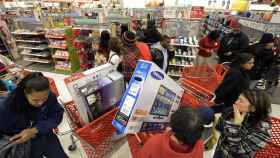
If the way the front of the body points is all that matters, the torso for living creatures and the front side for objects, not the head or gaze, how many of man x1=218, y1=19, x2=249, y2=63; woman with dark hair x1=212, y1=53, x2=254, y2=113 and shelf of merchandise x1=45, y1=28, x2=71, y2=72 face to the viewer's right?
1

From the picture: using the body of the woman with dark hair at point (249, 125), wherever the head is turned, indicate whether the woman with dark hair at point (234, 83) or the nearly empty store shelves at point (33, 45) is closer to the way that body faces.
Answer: the nearly empty store shelves

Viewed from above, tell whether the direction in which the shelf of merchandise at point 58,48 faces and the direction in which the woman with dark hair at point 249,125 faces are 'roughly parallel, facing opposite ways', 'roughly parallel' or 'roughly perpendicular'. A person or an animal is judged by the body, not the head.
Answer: roughly perpendicular

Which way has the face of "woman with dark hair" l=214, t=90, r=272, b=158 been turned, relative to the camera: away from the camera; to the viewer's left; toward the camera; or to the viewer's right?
to the viewer's left

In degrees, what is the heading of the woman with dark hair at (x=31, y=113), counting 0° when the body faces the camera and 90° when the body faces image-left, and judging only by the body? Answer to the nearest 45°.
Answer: approximately 315°

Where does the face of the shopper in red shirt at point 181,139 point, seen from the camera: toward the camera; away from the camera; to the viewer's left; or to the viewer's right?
away from the camera

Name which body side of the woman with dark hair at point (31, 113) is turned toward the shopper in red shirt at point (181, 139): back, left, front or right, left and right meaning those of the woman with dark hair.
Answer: left
